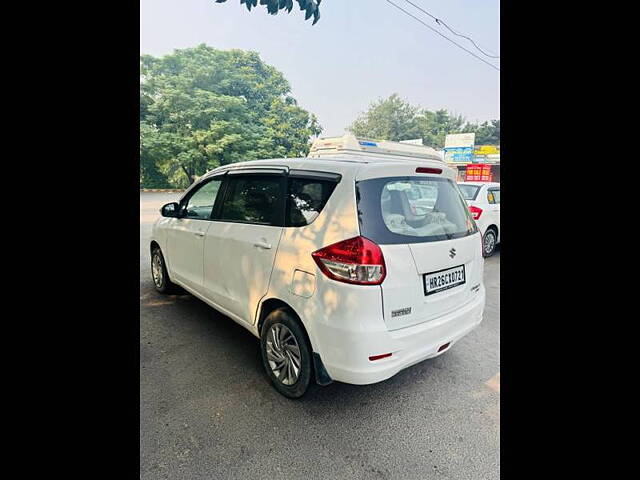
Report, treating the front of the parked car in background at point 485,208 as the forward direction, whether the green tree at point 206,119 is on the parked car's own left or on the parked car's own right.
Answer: on the parked car's own left

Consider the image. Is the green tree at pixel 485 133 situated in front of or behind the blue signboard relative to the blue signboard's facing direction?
behind

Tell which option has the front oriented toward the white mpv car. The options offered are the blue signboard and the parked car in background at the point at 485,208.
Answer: the blue signboard

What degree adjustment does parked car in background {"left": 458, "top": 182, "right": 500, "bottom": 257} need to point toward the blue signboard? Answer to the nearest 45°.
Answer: approximately 45° to its left

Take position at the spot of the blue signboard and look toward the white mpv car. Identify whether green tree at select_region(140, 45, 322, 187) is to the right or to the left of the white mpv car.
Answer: right

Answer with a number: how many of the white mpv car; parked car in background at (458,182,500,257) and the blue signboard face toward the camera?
1

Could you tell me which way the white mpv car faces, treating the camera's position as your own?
facing away from the viewer and to the left of the viewer

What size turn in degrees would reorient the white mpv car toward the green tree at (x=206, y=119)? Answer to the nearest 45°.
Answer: approximately 45° to its right

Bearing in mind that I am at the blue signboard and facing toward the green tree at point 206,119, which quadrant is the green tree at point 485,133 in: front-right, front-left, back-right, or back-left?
back-right

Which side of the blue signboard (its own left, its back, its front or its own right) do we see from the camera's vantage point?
front

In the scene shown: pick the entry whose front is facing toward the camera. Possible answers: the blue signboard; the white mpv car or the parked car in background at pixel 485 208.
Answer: the blue signboard

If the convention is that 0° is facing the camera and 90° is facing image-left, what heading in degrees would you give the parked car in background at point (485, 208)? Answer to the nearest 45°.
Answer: approximately 225°

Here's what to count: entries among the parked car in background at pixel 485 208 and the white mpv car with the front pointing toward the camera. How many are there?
0

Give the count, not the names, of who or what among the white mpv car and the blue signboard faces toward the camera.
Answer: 1
